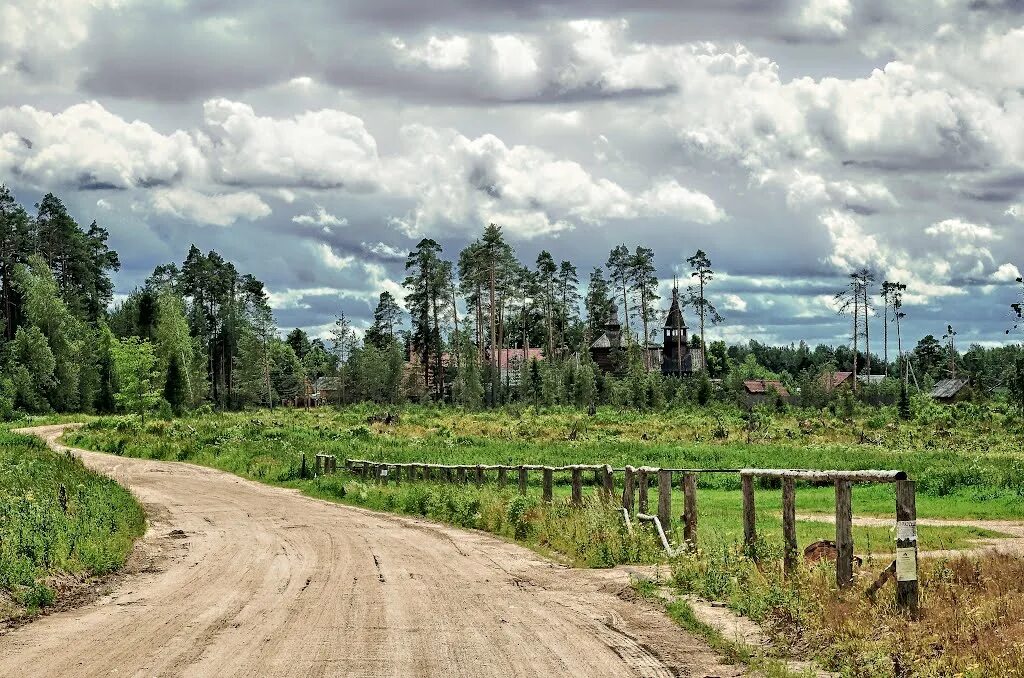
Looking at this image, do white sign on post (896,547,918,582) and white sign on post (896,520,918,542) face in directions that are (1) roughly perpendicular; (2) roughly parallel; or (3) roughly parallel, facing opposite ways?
roughly parallel

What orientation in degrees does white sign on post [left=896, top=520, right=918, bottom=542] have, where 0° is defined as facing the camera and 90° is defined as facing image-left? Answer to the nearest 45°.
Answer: approximately 0°

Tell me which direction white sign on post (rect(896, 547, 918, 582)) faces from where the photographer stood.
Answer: facing the viewer

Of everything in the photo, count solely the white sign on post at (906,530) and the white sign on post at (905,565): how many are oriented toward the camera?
2
